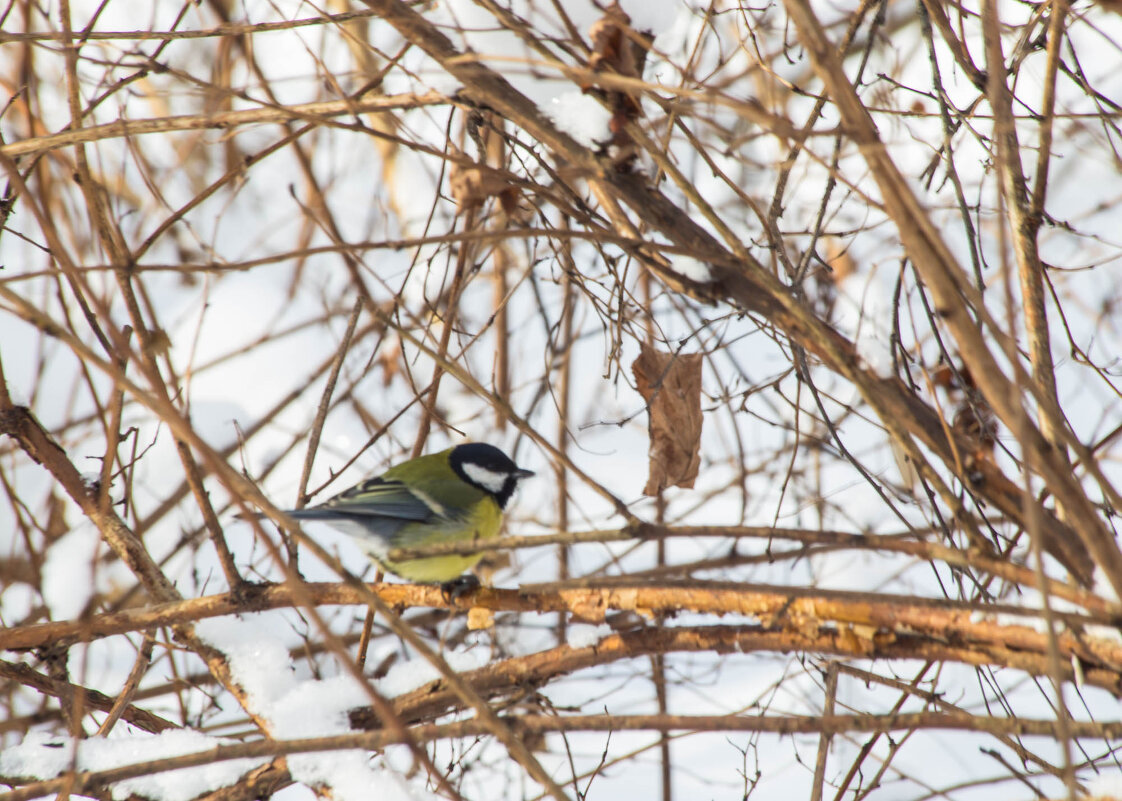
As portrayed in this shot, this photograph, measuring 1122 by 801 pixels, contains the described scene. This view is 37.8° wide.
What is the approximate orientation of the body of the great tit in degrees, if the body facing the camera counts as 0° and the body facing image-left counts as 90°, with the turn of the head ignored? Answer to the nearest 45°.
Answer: approximately 270°

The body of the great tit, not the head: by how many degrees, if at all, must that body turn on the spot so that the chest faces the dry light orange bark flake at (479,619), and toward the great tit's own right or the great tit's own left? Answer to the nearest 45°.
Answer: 0° — it already faces it

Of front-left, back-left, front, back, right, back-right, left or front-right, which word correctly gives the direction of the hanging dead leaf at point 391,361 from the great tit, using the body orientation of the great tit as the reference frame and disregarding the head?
left
